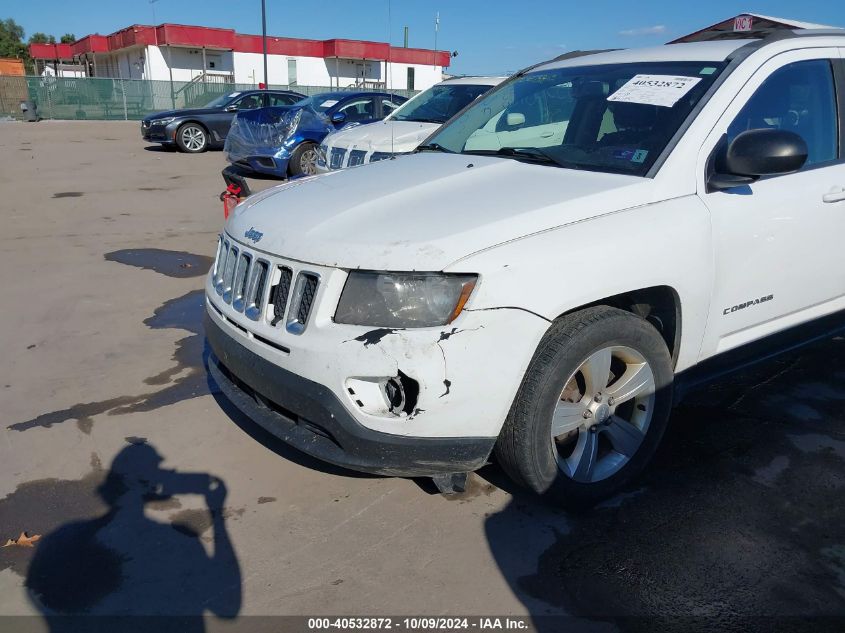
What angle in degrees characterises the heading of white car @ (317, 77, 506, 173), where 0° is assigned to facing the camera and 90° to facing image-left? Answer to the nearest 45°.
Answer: approximately 45°

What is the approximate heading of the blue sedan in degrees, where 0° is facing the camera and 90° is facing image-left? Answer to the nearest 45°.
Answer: approximately 45°

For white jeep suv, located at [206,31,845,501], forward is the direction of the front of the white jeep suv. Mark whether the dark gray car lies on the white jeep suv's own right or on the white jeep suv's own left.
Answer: on the white jeep suv's own right

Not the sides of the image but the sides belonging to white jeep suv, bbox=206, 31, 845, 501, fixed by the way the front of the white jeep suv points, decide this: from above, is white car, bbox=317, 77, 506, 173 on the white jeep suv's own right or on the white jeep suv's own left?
on the white jeep suv's own right

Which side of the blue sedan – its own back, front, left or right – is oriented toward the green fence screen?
right

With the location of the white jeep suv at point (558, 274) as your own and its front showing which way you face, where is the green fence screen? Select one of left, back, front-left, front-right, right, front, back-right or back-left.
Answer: right

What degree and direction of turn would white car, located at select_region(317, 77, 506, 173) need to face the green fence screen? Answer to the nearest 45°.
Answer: approximately 90° to its right

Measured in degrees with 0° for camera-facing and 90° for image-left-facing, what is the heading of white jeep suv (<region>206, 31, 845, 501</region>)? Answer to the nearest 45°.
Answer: approximately 45°

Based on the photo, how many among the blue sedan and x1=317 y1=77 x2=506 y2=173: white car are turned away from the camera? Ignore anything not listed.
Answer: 0

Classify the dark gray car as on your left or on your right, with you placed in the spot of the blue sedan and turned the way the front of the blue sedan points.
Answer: on your right
